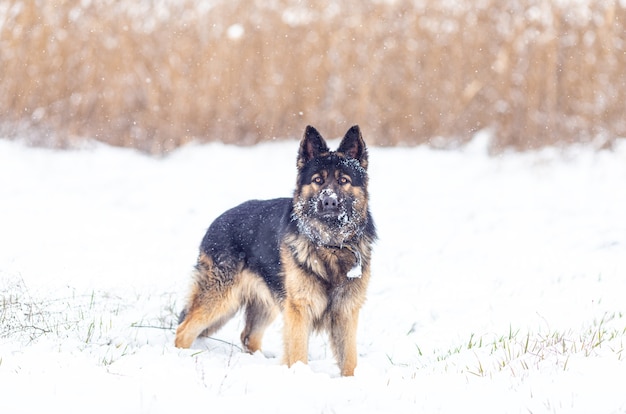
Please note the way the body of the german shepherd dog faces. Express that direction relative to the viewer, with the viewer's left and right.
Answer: facing the viewer and to the right of the viewer
